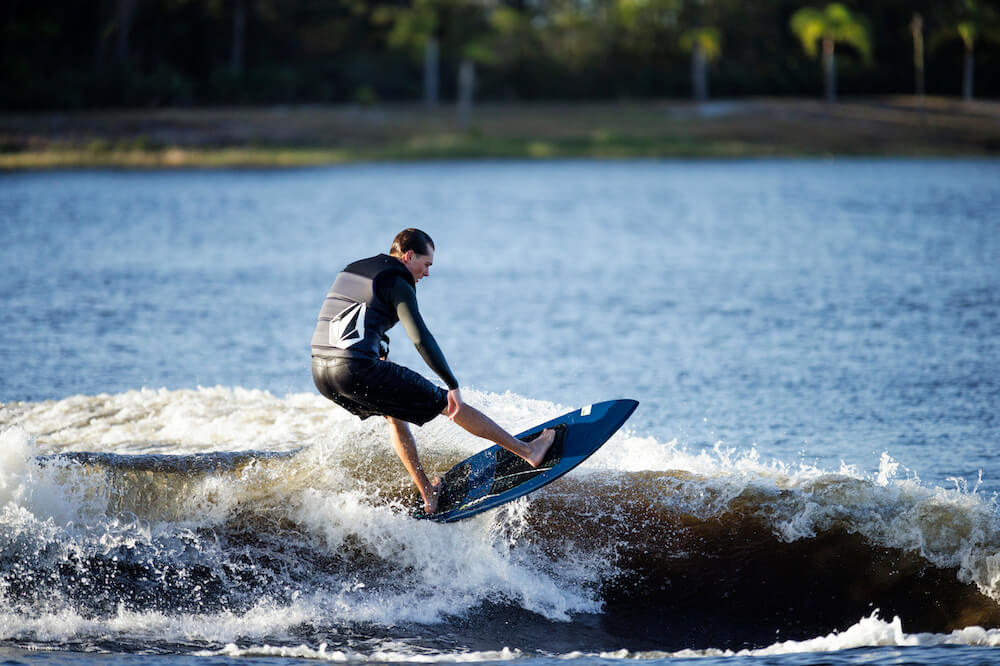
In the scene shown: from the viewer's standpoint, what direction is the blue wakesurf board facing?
to the viewer's right

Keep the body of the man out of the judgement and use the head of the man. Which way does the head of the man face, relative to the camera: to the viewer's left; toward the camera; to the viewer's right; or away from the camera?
to the viewer's right

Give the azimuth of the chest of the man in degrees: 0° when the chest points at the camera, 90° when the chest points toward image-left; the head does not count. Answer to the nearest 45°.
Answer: approximately 225°
